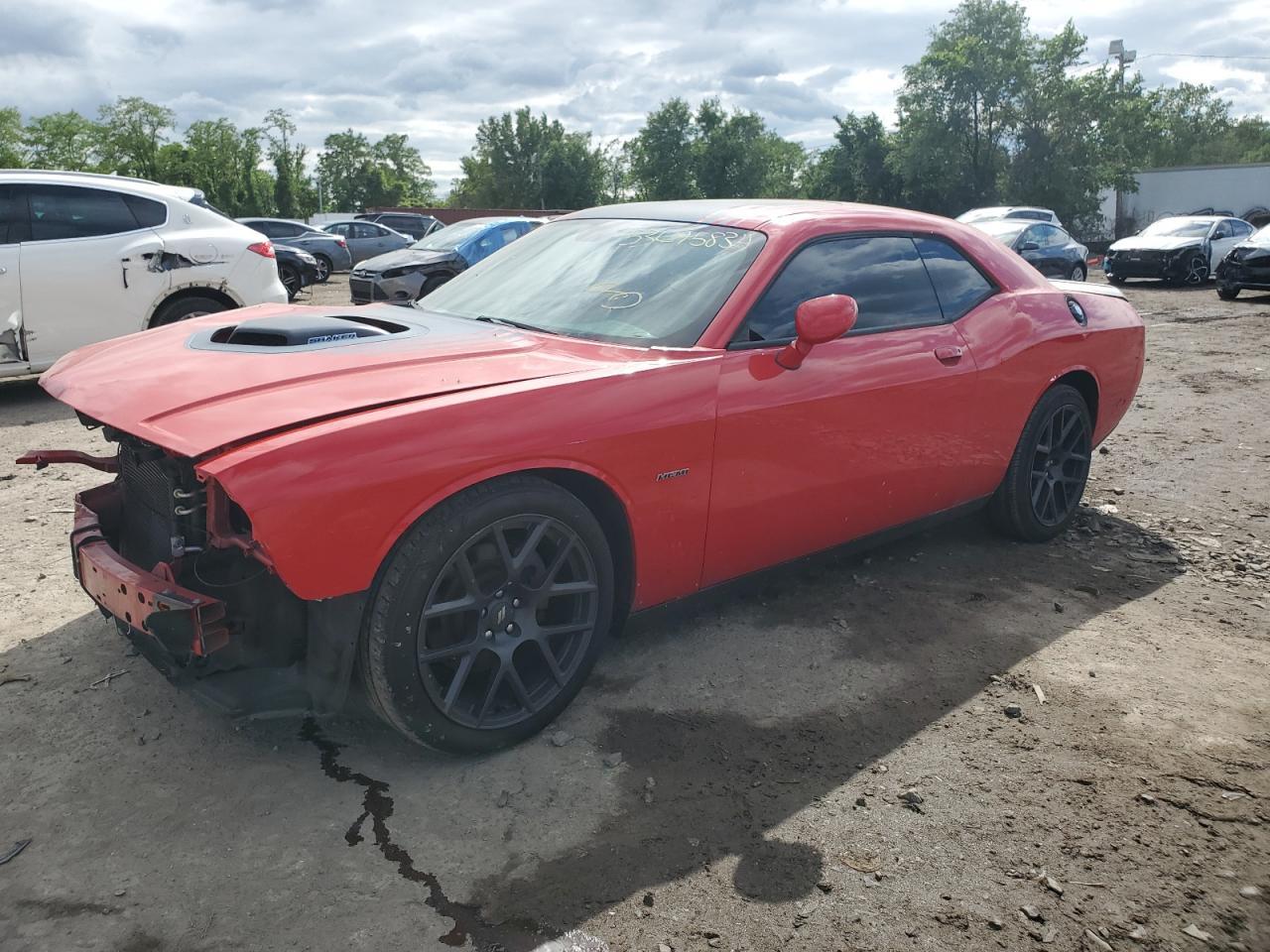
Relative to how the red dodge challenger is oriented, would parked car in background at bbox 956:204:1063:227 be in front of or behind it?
behind

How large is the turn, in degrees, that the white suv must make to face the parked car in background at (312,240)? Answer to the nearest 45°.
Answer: approximately 90° to its right

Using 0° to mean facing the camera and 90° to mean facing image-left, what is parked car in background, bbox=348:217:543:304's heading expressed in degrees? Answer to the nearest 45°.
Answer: approximately 45°

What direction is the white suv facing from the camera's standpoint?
to the viewer's left

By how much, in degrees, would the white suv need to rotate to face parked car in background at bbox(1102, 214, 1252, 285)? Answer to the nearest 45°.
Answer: approximately 180°

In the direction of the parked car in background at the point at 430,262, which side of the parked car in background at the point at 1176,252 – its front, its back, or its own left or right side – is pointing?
front

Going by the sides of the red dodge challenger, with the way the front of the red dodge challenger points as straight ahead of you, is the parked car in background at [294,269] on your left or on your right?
on your right

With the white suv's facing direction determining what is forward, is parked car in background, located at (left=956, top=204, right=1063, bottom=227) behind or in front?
behind

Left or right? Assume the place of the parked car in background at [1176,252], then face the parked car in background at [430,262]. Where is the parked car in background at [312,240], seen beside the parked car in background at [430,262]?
right

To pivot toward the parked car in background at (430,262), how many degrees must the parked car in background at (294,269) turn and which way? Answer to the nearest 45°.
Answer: approximately 45° to its right

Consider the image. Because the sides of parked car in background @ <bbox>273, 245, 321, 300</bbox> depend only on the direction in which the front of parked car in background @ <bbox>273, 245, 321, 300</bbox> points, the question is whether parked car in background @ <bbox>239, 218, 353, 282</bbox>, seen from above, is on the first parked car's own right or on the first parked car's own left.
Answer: on the first parked car's own left

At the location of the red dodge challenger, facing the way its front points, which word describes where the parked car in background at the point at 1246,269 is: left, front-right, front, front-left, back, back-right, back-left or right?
back

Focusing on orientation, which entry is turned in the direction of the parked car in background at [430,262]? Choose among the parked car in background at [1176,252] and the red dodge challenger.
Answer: the parked car in background at [1176,252]

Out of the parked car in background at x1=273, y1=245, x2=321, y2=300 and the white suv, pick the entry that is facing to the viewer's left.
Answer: the white suv
